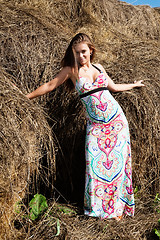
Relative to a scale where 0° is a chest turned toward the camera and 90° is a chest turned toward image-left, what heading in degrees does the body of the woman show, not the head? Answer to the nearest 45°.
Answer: approximately 0°
